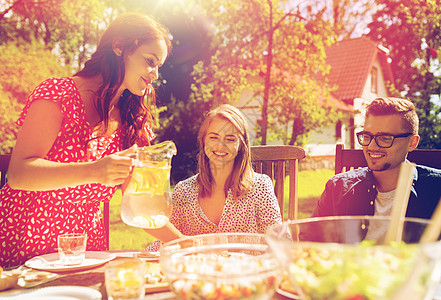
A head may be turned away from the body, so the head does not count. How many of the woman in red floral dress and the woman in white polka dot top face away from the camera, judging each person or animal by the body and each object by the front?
0

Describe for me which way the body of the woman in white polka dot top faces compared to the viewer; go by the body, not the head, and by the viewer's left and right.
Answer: facing the viewer

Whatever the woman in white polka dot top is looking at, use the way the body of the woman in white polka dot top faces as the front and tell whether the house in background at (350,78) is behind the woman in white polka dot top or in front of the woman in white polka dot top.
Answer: behind

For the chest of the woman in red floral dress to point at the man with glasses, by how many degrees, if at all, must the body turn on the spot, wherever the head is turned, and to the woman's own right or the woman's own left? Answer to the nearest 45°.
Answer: approximately 45° to the woman's own left

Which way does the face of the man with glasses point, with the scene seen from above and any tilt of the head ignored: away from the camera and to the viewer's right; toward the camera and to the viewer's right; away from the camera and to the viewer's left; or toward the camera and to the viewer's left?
toward the camera and to the viewer's left

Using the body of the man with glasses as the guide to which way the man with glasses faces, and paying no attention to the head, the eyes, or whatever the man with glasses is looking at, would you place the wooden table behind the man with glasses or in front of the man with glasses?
in front

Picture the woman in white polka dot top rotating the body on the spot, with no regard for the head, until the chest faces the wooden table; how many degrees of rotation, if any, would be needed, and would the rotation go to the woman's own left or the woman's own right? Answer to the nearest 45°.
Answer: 0° — they already face it

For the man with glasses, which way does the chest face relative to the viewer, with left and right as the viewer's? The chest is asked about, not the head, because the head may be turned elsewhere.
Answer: facing the viewer and to the left of the viewer

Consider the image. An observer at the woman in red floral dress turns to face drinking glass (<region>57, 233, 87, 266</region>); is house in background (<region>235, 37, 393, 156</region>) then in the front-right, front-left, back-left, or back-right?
back-left

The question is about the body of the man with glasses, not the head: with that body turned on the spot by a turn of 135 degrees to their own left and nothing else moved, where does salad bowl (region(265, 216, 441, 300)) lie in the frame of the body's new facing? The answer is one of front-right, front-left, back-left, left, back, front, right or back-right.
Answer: right

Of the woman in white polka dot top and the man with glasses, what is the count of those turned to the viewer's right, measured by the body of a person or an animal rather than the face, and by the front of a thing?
0
